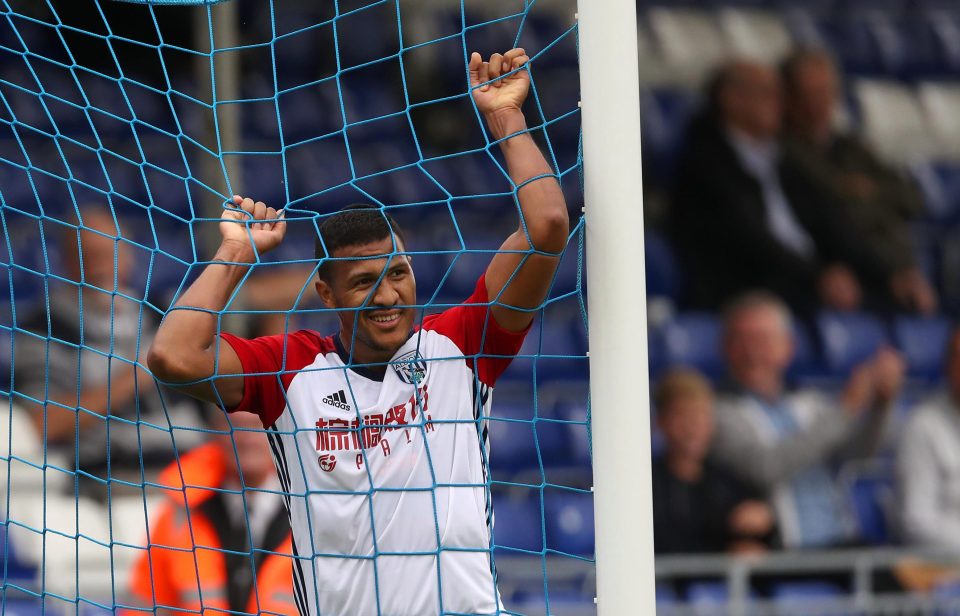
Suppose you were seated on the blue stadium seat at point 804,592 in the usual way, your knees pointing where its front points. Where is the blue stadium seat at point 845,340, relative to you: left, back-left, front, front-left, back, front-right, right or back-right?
back-left

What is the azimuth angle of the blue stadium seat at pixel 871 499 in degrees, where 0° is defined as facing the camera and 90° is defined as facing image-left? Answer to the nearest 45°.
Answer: approximately 315°

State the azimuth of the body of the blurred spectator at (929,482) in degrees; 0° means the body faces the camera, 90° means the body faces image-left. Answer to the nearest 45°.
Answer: approximately 0°

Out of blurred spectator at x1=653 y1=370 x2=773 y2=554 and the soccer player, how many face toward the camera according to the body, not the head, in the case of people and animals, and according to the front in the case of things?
2

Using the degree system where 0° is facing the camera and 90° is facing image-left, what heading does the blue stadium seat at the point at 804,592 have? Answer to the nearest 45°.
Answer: approximately 315°

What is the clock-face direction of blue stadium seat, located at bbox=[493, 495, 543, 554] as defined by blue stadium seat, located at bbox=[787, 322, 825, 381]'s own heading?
blue stadium seat, located at bbox=[493, 495, 543, 554] is roughly at 3 o'clock from blue stadium seat, located at bbox=[787, 322, 825, 381].

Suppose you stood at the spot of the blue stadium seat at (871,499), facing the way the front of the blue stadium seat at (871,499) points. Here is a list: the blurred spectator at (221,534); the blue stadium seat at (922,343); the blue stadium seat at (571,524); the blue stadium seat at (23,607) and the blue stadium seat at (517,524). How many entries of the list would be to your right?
4

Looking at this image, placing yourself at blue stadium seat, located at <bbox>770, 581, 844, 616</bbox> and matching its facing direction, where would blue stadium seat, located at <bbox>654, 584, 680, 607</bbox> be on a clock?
blue stadium seat, located at <bbox>654, 584, 680, 607</bbox> is roughly at 4 o'clock from blue stadium seat, located at <bbox>770, 581, 844, 616</bbox>.

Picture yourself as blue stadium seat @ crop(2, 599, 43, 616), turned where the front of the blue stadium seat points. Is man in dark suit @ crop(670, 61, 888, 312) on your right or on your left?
on your left
